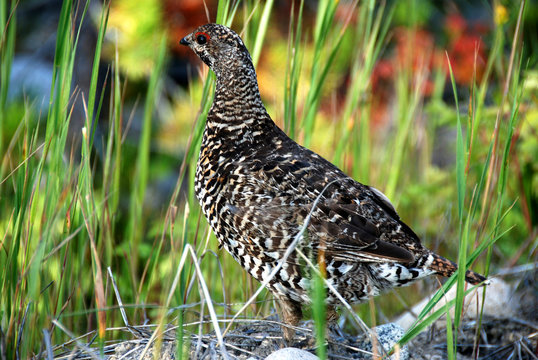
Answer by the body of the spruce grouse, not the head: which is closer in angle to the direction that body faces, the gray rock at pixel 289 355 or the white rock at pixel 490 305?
the gray rock

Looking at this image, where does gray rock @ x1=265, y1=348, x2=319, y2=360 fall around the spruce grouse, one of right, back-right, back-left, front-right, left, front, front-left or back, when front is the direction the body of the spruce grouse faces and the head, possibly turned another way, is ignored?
left

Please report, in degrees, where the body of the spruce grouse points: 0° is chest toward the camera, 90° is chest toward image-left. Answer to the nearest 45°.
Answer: approximately 90°

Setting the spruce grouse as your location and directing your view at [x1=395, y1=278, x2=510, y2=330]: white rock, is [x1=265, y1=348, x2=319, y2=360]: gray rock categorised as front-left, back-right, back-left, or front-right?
back-right

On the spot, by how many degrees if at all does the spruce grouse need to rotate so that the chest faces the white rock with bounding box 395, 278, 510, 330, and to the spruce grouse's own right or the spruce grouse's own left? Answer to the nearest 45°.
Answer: approximately 135° to the spruce grouse's own right
